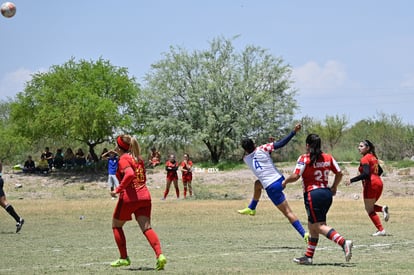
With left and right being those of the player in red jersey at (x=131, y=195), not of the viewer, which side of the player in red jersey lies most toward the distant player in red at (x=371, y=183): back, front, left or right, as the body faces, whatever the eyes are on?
right

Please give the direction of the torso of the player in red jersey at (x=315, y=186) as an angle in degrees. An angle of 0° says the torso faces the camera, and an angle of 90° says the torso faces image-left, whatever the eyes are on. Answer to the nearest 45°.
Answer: approximately 135°

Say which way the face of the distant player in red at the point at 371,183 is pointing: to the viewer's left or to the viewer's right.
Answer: to the viewer's left

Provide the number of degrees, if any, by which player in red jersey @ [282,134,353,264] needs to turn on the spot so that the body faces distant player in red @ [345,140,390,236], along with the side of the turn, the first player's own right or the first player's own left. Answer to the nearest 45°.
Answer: approximately 45° to the first player's own right

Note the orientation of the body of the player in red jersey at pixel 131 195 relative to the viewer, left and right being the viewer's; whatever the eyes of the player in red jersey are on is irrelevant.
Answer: facing away from the viewer and to the left of the viewer

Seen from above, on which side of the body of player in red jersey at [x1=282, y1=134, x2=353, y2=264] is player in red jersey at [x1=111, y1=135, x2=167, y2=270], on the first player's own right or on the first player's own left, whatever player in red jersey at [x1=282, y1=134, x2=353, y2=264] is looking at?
on the first player's own left

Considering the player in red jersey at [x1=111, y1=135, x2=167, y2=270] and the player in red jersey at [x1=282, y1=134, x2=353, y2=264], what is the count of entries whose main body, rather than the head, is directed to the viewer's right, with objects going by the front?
0

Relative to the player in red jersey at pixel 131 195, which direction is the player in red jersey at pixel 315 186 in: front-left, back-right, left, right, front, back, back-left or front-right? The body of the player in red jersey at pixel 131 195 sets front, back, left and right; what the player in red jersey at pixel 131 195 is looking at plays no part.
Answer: back-right
